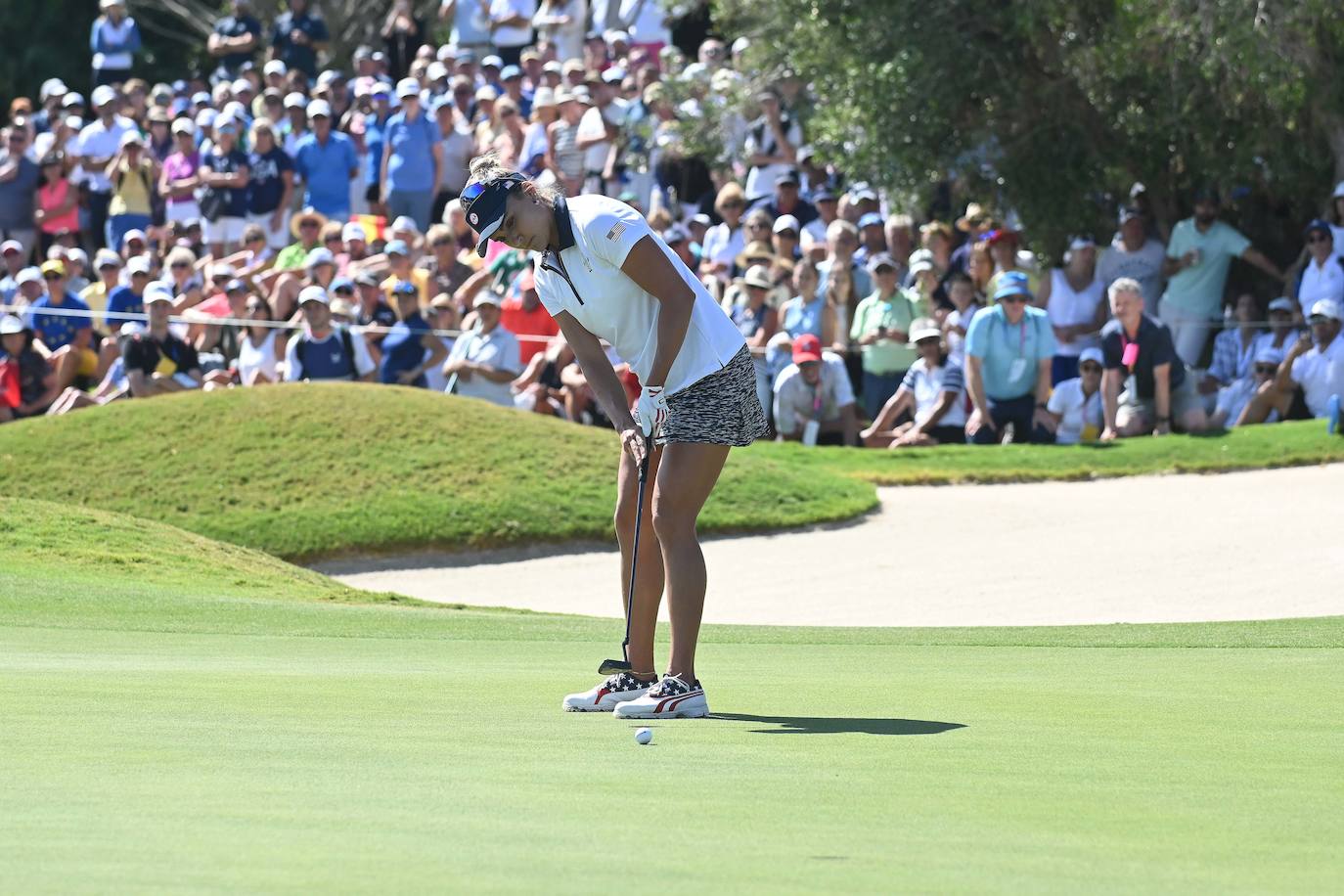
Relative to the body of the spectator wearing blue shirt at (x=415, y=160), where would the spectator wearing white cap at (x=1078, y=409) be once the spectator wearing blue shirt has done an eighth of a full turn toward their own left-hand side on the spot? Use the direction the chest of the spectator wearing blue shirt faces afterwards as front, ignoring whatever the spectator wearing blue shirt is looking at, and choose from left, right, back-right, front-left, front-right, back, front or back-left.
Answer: front

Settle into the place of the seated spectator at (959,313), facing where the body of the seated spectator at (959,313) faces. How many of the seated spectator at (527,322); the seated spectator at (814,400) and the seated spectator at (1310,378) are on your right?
2

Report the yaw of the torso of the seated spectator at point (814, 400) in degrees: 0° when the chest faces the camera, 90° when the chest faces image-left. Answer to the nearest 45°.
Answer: approximately 0°

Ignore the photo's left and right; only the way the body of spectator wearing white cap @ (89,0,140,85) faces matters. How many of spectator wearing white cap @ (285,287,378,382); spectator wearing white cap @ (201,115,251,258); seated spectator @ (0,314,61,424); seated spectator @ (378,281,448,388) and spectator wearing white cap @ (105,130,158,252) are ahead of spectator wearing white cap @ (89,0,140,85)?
5

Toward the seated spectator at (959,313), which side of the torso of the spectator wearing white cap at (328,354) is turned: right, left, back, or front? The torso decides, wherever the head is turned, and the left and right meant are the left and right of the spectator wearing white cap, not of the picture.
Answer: left

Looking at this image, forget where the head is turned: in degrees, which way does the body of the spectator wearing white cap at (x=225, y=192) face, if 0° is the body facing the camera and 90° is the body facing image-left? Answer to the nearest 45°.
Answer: approximately 0°

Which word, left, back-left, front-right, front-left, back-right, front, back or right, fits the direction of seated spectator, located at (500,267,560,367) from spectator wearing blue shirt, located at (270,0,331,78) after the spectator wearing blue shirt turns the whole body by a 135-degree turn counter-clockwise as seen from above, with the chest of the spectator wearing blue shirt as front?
back-right

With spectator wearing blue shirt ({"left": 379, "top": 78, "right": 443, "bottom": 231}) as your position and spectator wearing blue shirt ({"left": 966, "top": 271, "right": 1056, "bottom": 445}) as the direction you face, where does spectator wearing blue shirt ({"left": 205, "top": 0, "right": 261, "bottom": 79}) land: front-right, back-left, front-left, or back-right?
back-left

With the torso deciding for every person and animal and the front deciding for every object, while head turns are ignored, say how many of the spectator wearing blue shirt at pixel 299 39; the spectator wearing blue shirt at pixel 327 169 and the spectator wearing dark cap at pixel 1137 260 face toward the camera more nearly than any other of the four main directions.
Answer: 3
